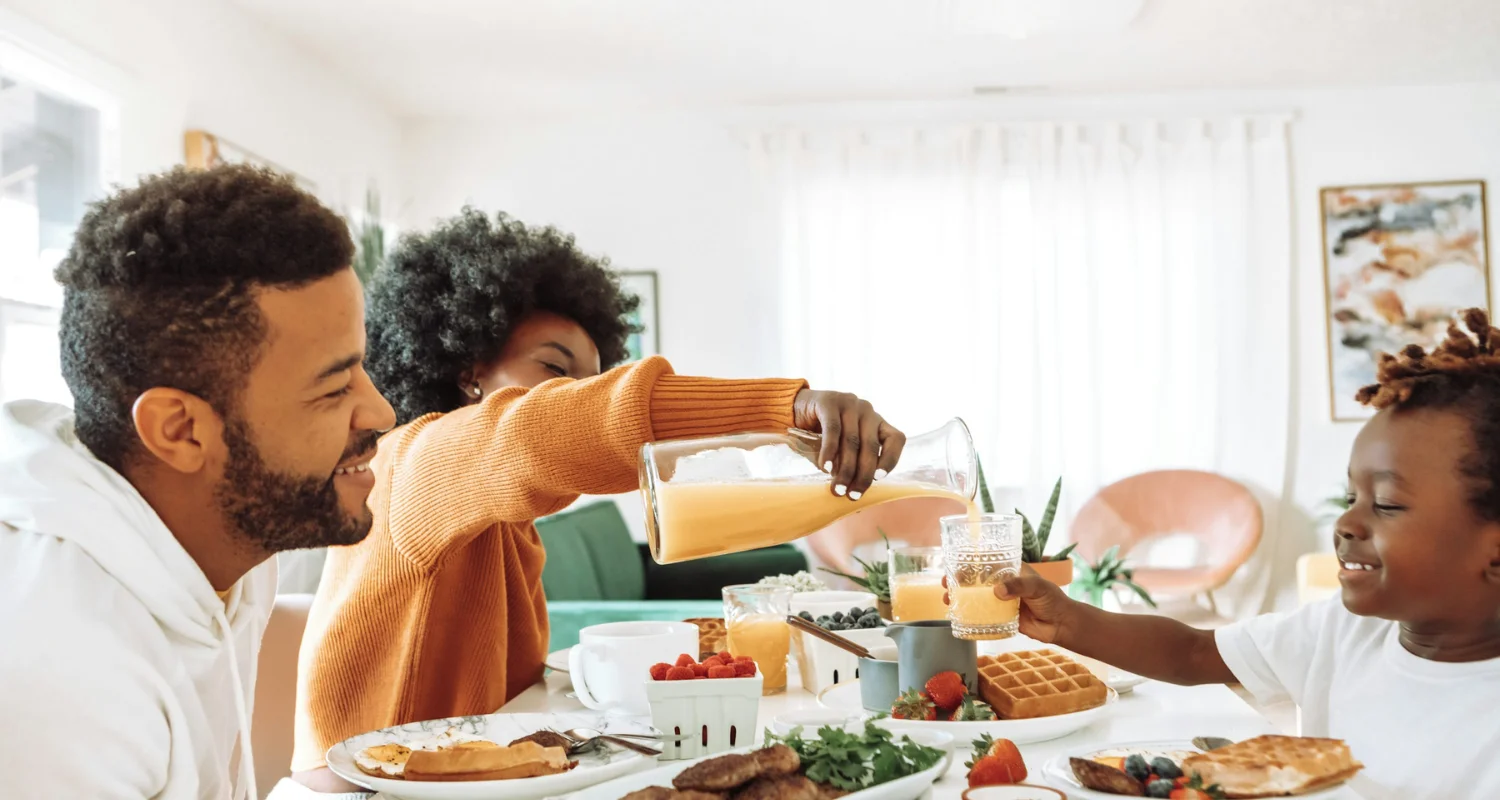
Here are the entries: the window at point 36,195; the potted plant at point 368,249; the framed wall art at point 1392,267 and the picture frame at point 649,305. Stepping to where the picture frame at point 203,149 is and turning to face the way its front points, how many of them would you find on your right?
1

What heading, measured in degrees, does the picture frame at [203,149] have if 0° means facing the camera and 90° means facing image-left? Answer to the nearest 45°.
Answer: approximately 315°

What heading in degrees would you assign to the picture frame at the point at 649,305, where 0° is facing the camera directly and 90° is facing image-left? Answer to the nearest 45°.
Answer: approximately 0°

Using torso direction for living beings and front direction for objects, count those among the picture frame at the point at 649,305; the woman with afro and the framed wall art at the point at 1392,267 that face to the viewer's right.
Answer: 1

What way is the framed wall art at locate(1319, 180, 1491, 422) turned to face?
toward the camera

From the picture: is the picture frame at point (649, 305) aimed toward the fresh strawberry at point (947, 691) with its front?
yes

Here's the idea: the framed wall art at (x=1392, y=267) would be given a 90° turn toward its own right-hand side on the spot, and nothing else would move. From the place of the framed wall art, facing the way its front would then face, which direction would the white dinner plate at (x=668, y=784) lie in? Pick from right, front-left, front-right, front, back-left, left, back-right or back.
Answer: left

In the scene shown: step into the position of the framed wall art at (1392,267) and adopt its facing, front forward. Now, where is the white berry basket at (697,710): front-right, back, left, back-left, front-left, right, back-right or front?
front

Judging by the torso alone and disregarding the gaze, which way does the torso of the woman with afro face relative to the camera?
to the viewer's right

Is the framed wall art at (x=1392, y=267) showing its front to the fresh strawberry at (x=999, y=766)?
yes

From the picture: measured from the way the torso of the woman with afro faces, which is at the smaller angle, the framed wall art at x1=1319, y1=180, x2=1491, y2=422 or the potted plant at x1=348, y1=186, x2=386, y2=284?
the framed wall art

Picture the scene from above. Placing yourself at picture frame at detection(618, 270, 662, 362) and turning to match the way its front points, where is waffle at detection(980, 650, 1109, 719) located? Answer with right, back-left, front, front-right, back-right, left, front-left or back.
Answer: front

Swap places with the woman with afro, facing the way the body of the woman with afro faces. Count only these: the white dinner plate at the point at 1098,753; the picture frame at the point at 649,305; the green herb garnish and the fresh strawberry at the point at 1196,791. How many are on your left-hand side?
1

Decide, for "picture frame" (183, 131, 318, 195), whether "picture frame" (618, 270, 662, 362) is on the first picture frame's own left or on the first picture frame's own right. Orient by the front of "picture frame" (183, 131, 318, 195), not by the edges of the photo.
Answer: on the first picture frame's own left

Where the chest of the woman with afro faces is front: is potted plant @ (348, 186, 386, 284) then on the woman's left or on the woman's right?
on the woman's left

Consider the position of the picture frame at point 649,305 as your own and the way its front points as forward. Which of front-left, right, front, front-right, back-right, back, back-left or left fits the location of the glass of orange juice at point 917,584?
front
